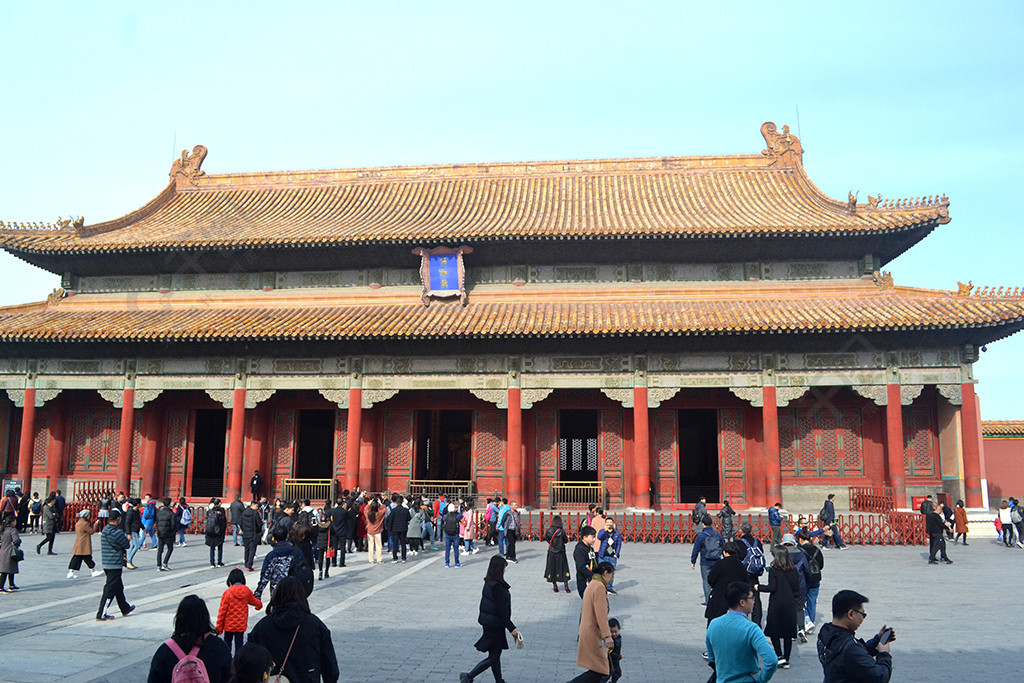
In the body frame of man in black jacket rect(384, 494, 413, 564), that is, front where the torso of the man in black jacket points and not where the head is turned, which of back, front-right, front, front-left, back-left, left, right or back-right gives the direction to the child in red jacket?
back

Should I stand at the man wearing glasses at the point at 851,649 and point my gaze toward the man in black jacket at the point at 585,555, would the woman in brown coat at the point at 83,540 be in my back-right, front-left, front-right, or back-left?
front-left

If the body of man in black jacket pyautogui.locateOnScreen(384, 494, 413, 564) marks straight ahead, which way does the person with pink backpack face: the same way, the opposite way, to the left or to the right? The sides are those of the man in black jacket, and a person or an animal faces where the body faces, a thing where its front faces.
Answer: the same way

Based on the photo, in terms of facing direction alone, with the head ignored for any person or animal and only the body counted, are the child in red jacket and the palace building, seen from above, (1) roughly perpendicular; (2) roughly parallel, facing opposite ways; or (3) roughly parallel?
roughly parallel, facing opposite ways

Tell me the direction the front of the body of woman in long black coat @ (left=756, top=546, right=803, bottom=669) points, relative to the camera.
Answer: away from the camera

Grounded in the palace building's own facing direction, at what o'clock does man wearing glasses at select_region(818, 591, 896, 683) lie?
The man wearing glasses is roughly at 12 o'clock from the palace building.

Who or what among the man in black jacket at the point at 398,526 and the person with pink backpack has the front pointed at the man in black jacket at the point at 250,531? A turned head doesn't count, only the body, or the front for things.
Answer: the person with pink backpack

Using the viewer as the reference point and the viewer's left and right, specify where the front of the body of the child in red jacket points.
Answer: facing away from the viewer

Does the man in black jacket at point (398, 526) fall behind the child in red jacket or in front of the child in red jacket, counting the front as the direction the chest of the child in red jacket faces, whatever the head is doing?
in front

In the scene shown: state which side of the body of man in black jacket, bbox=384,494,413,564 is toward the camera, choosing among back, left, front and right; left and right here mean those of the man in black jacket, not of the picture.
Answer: back

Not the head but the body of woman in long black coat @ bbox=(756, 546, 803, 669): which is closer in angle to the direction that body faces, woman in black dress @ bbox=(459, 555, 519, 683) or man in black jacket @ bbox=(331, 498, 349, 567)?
the man in black jacket

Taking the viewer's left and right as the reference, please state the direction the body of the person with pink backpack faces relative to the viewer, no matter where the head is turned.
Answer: facing away from the viewer

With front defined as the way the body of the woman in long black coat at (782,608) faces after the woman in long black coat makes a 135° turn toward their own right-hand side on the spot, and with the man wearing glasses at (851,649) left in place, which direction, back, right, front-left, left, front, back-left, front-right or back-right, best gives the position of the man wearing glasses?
front-right

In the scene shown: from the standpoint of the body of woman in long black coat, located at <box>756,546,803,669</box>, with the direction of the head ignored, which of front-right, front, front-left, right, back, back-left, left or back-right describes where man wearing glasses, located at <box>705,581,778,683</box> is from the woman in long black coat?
back

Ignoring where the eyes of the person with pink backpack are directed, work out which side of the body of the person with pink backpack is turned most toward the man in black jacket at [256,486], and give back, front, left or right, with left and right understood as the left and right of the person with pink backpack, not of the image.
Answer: front

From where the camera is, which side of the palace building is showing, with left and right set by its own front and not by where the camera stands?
front
